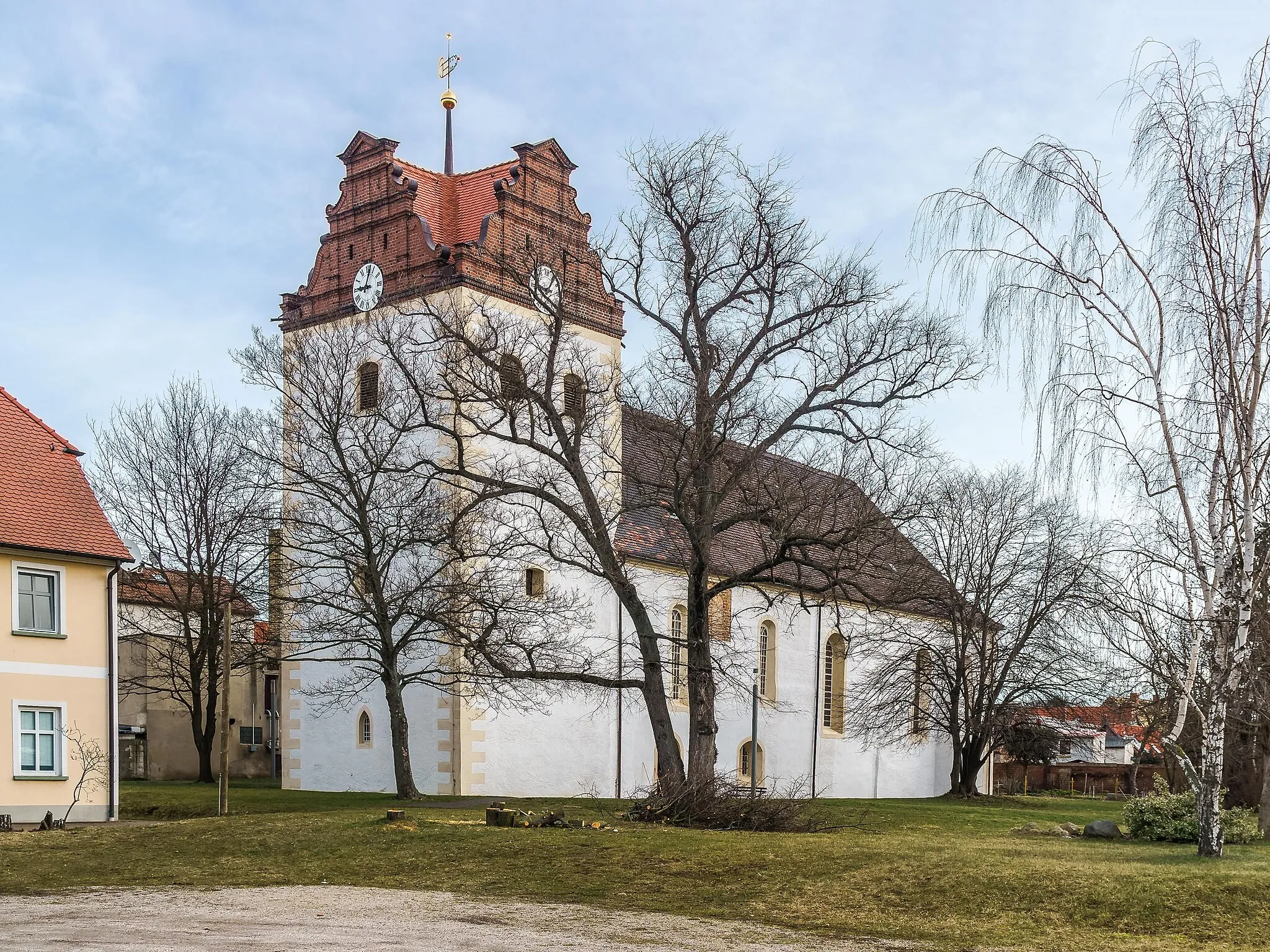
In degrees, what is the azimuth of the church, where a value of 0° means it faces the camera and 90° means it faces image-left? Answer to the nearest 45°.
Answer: approximately 45°

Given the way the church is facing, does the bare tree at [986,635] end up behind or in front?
behind

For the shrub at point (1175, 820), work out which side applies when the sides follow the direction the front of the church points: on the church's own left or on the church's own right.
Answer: on the church's own left
